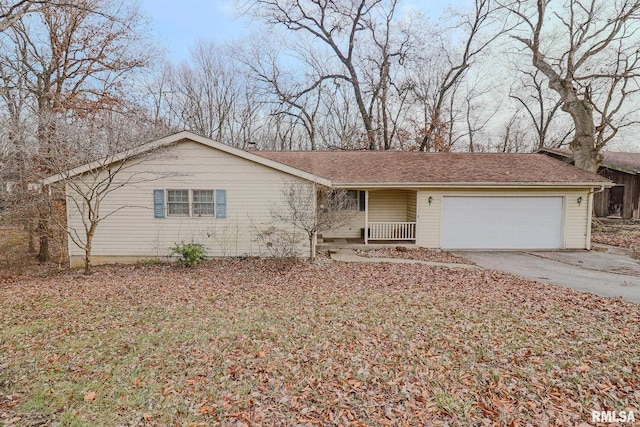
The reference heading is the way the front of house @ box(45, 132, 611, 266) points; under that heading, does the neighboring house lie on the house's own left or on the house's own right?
on the house's own left

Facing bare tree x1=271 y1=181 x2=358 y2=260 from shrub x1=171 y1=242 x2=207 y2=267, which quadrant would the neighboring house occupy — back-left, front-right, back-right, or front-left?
front-left

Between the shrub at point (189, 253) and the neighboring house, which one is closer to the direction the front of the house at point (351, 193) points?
the shrub

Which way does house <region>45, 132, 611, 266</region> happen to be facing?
toward the camera

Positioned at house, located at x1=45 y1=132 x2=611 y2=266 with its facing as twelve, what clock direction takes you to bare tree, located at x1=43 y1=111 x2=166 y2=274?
The bare tree is roughly at 2 o'clock from the house.

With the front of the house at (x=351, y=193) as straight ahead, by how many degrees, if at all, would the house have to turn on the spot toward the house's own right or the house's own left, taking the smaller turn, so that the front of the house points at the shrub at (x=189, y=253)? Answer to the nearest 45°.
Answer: approximately 45° to the house's own right

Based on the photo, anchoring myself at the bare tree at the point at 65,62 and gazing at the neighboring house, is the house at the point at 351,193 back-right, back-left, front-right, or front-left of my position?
front-right

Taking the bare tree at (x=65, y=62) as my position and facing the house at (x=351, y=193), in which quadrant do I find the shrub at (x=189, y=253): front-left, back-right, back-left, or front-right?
front-right

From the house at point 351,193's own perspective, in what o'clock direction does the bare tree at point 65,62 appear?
The bare tree is roughly at 3 o'clock from the house.

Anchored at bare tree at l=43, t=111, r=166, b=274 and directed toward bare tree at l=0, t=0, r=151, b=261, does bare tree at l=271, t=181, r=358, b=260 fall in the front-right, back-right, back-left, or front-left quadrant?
back-right

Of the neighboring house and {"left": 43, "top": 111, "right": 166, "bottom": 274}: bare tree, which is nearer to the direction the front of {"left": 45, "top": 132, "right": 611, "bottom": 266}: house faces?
the bare tree
